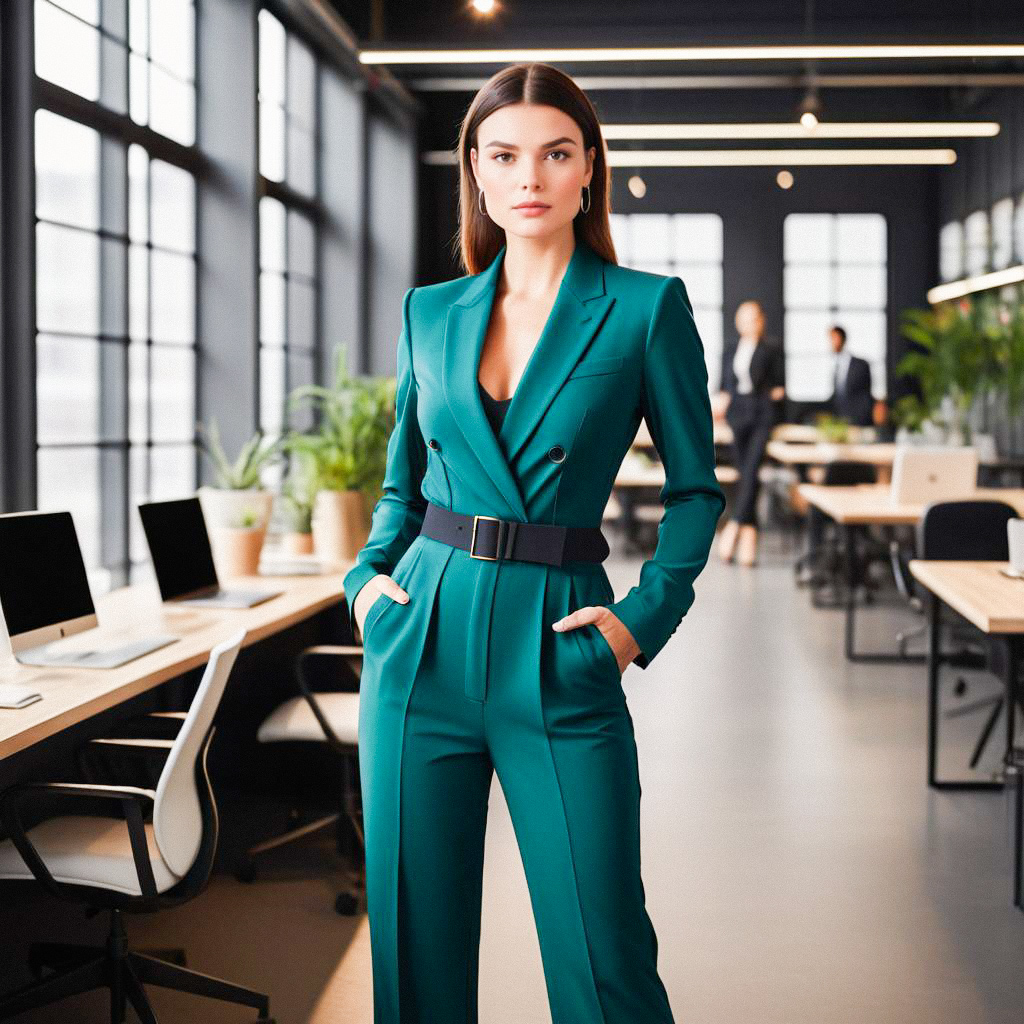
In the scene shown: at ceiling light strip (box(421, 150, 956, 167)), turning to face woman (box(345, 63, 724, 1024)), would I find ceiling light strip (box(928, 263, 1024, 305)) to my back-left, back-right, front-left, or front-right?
back-left

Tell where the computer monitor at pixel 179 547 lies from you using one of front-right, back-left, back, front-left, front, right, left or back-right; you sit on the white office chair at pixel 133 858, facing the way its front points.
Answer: right

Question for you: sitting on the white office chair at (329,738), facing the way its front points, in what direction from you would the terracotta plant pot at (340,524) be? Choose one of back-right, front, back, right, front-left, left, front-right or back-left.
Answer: right

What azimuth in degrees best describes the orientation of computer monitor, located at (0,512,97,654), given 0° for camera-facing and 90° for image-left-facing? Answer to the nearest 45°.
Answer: approximately 315°

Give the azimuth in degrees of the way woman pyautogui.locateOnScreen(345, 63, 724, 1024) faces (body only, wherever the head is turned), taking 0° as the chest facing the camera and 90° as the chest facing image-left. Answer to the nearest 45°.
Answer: approximately 0°

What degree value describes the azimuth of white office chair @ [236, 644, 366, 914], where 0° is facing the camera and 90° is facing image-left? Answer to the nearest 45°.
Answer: approximately 90°

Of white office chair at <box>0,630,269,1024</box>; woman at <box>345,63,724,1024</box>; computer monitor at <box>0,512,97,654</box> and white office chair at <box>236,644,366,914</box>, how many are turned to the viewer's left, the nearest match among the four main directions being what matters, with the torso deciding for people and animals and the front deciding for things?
2

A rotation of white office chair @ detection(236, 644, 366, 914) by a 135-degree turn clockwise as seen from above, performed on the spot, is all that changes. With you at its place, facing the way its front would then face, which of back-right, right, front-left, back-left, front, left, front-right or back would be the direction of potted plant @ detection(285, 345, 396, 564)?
front-left

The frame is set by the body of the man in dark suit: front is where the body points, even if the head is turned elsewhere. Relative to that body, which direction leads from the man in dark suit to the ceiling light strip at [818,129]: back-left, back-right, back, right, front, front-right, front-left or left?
front-left

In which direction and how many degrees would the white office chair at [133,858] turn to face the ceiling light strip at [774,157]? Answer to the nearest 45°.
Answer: approximately 135° to its right

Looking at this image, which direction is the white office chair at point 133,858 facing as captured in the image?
to the viewer's left

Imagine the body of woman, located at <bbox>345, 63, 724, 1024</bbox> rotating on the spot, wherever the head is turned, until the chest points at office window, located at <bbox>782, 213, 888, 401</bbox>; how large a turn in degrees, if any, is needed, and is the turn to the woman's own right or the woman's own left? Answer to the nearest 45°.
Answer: approximately 180°

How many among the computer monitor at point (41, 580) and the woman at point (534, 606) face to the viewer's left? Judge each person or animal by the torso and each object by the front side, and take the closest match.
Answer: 0
